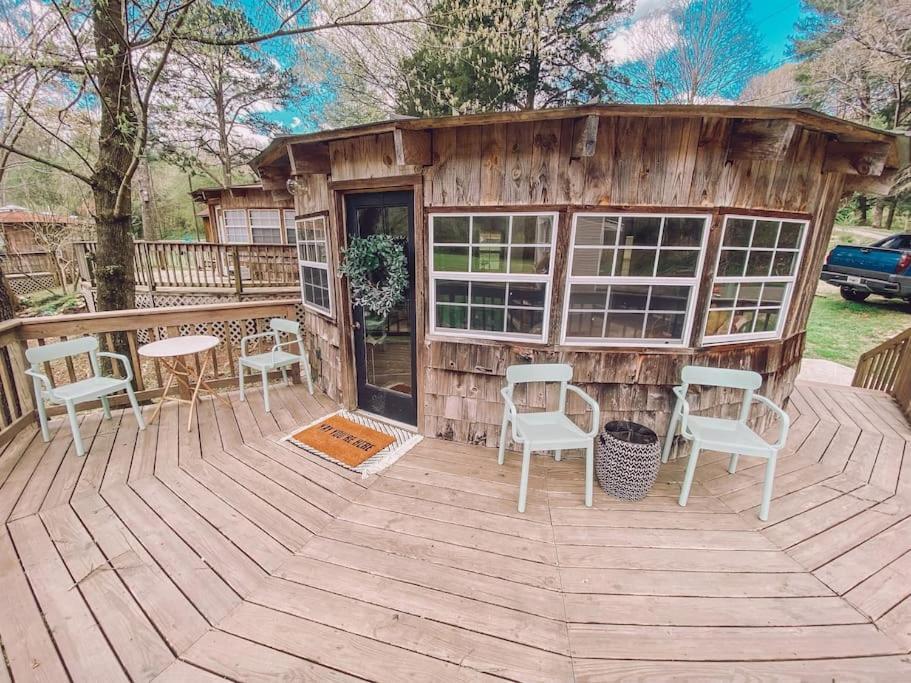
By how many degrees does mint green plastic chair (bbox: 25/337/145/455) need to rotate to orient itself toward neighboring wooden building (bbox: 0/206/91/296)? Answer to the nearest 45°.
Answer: approximately 135° to its left

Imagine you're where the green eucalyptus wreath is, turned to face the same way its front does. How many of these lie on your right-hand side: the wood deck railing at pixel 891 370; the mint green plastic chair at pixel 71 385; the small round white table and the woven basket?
2

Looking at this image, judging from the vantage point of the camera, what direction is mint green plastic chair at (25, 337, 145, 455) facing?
facing the viewer and to the right of the viewer

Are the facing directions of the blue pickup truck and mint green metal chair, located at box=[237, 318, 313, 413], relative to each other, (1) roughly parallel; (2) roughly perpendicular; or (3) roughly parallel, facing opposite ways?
roughly perpendicular

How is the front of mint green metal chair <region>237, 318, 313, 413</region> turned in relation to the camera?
facing the viewer and to the left of the viewer

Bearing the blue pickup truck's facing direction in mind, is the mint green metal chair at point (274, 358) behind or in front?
behind

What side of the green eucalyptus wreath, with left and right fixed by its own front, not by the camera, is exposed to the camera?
front

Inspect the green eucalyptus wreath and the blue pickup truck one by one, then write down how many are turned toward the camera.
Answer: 1

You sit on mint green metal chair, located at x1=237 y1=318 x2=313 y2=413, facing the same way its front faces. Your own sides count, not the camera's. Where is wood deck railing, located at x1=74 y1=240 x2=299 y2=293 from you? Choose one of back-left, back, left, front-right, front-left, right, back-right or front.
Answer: back-right

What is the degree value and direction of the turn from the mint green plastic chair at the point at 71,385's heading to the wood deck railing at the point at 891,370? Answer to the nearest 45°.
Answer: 0° — it already faces it

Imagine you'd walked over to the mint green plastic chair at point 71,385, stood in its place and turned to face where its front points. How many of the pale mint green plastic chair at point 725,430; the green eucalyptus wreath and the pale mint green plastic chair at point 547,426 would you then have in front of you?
3

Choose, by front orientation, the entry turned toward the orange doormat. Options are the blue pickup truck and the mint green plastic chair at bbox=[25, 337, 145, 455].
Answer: the mint green plastic chair

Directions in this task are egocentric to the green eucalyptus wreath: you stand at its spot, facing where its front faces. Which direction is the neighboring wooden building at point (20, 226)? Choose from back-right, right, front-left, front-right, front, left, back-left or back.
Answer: back-right

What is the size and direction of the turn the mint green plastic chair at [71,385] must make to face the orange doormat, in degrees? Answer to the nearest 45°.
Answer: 0° — it already faces it

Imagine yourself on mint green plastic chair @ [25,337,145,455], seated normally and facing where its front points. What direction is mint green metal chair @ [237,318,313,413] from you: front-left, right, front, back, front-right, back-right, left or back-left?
front-left

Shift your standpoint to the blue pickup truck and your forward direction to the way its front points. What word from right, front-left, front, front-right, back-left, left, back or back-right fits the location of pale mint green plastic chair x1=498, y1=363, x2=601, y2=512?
back-right

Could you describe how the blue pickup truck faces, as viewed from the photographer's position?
facing away from the viewer and to the right of the viewer
